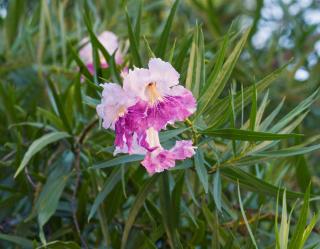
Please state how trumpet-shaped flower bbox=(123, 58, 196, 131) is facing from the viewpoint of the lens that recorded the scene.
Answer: facing the viewer
